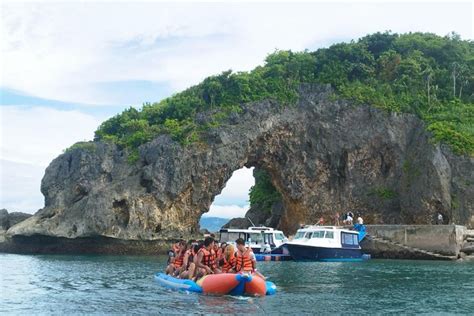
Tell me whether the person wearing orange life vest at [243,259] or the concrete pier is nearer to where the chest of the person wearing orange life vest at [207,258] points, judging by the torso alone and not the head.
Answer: the person wearing orange life vest

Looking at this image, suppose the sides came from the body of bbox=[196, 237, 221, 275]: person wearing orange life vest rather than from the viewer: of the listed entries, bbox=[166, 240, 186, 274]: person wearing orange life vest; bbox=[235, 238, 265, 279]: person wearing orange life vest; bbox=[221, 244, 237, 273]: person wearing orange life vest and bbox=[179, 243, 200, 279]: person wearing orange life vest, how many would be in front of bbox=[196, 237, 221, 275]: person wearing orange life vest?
2

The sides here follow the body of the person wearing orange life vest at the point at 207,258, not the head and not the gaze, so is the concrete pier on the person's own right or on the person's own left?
on the person's own left
